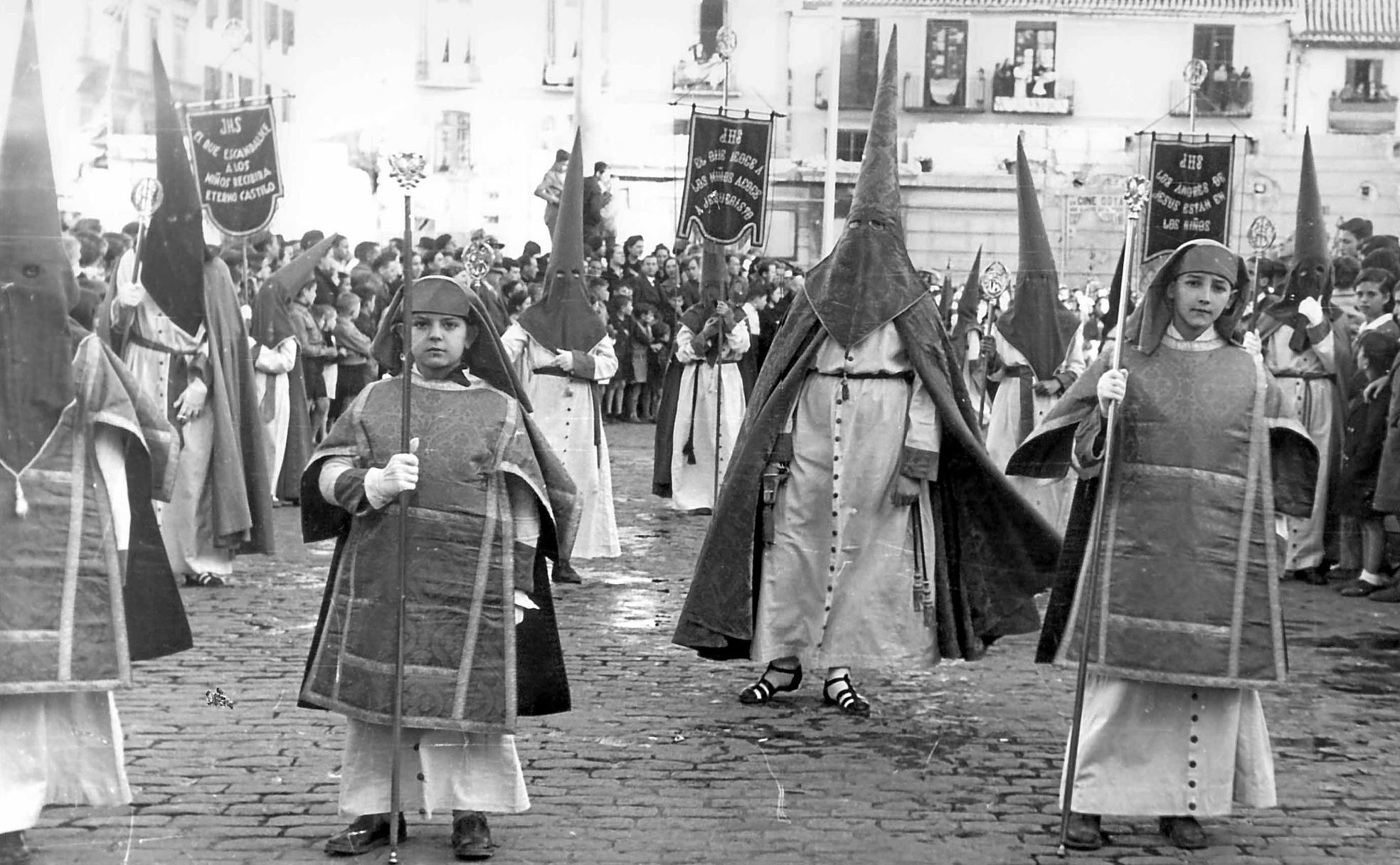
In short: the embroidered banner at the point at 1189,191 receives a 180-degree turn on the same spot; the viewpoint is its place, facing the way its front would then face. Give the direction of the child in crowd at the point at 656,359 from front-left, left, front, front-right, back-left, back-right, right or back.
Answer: front-left

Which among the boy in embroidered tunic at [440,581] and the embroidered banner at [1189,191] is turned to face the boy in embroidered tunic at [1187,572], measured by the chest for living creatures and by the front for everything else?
the embroidered banner

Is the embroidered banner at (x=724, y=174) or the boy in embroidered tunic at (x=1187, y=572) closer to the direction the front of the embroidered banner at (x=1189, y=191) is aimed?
the boy in embroidered tunic

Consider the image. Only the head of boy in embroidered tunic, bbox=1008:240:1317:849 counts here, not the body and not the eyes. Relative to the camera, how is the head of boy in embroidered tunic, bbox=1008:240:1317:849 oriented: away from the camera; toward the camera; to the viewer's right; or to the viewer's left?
toward the camera

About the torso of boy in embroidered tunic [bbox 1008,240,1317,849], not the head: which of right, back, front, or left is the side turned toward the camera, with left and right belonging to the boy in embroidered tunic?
front

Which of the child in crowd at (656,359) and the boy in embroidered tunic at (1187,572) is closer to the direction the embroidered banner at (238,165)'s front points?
the boy in embroidered tunic

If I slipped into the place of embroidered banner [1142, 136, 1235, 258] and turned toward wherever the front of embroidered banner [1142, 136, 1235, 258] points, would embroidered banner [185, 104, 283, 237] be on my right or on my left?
on my right

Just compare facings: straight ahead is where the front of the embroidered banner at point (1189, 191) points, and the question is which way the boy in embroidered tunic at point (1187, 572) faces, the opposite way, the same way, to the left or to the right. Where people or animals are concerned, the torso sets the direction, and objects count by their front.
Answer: the same way

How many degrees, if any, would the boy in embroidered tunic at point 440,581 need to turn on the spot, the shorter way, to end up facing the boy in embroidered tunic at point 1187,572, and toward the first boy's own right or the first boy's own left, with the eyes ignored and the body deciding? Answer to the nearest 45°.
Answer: approximately 90° to the first boy's own left

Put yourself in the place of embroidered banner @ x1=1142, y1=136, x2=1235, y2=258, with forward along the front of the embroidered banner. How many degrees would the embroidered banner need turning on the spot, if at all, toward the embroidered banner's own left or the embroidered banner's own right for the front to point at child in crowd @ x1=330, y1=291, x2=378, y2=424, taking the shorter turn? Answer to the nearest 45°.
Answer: approximately 90° to the embroidered banner's own right

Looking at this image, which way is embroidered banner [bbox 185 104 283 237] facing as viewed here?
toward the camera

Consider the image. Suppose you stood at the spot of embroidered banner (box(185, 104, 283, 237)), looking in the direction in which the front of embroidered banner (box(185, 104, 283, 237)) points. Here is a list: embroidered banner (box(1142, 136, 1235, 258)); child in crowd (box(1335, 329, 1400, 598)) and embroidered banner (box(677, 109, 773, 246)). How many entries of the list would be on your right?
0

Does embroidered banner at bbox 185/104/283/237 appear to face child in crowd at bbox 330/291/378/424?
no

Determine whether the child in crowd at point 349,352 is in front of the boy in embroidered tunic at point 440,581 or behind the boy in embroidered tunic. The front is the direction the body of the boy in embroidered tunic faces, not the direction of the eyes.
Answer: behind
